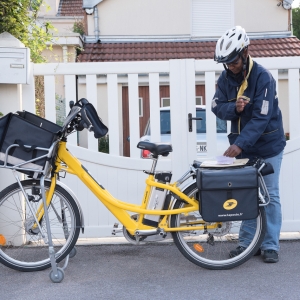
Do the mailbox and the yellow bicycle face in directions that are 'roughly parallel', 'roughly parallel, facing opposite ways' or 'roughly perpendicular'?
roughly perpendicular

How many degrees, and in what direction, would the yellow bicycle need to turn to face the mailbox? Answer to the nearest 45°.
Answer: approximately 45° to its right

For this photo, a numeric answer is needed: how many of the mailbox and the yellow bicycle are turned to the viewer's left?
1

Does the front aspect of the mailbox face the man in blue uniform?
no

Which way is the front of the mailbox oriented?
toward the camera

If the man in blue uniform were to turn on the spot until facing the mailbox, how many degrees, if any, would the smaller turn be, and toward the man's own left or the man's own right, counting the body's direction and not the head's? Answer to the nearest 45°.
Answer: approximately 45° to the man's own right

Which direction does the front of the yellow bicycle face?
to the viewer's left

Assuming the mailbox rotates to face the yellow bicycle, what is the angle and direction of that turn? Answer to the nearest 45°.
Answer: approximately 45° to its left
